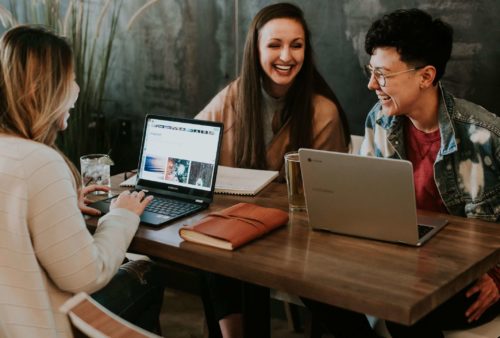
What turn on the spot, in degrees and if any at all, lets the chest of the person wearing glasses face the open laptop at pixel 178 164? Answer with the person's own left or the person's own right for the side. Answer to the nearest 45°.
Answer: approximately 45° to the person's own right

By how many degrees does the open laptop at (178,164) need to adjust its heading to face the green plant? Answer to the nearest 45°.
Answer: approximately 135° to its right

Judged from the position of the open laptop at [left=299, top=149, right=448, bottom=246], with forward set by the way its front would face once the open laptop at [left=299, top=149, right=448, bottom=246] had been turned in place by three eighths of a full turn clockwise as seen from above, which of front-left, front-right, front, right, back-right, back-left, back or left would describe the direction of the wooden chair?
front-right

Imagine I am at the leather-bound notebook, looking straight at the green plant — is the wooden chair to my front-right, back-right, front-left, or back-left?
back-left

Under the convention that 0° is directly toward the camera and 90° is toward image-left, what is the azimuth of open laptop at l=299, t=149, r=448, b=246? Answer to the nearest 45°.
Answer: approximately 225°

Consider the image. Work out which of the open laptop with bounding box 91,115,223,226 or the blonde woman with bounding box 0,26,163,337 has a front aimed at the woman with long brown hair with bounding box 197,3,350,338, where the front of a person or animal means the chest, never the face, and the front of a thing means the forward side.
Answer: the blonde woman

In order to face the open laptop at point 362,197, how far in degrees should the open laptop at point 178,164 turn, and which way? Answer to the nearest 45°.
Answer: approximately 90° to its left

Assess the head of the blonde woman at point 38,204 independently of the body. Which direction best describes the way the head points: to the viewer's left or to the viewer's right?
to the viewer's right

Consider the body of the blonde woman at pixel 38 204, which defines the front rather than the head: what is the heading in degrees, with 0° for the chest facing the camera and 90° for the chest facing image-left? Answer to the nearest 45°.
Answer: approximately 225°

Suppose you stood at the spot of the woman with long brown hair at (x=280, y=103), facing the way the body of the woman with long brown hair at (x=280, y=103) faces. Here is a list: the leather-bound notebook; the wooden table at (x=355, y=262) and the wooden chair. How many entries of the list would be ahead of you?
3

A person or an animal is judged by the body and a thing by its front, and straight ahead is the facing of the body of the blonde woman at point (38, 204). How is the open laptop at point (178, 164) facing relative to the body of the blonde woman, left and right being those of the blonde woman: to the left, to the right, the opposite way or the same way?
the opposite way
